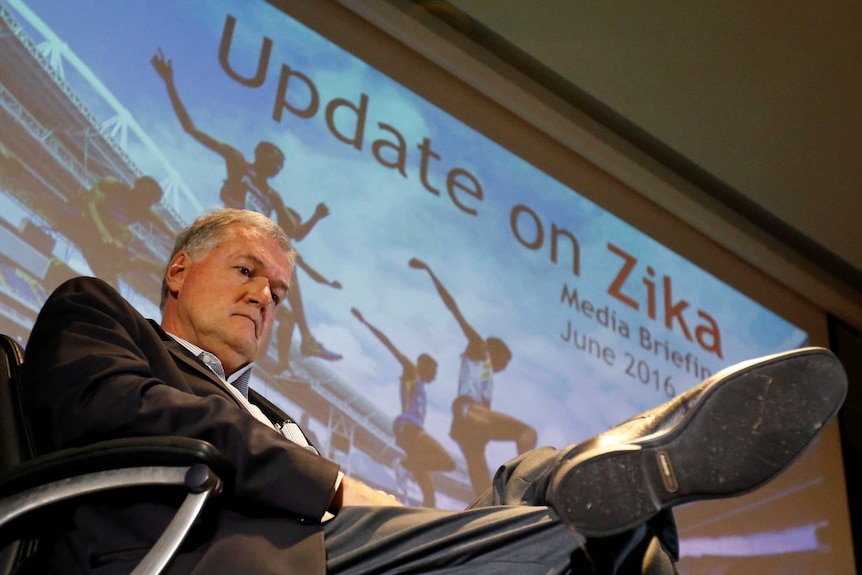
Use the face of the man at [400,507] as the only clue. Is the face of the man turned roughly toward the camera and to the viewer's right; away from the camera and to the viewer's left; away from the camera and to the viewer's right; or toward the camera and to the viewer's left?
toward the camera and to the viewer's right

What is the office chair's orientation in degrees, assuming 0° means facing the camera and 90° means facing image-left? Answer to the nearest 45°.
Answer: approximately 270°
